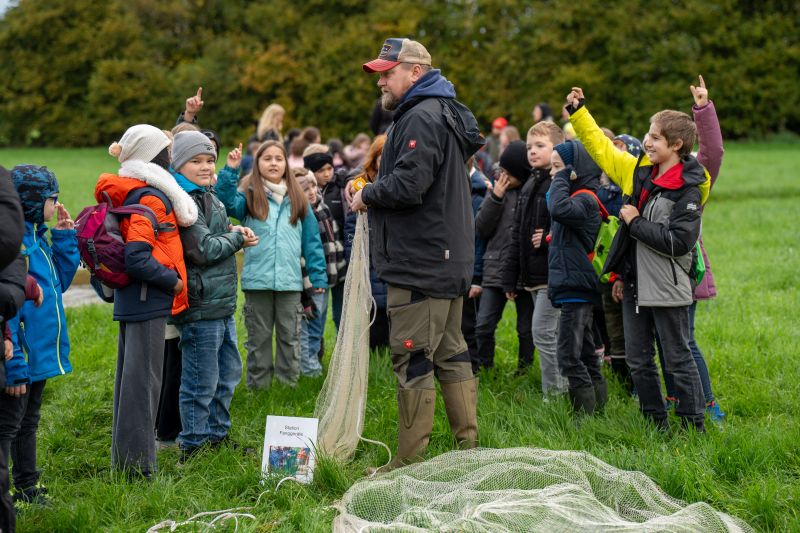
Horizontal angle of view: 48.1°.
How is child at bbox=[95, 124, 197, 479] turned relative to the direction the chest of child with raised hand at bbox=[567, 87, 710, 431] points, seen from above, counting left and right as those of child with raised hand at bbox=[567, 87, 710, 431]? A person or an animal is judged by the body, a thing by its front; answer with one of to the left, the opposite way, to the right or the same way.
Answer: the opposite way

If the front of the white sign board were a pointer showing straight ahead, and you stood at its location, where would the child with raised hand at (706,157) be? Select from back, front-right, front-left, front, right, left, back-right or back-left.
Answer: left

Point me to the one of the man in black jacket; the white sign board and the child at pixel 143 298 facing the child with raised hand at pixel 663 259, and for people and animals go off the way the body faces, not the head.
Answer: the child at pixel 143 298

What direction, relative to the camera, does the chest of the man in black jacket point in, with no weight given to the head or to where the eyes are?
to the viewer's left

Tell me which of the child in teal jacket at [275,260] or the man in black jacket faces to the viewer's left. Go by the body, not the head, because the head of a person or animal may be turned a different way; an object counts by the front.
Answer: the man in black jacket

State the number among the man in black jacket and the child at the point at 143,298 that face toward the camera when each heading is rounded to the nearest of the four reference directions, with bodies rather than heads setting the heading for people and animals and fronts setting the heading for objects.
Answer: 0

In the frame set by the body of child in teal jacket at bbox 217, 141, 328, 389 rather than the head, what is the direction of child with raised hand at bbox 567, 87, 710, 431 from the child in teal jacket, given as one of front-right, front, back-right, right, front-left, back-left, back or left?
front-left

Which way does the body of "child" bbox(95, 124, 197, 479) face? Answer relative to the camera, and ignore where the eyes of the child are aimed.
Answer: to the viewer's right

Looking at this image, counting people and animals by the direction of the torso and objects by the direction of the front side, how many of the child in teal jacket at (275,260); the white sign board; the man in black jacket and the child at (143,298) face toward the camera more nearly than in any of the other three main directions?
2

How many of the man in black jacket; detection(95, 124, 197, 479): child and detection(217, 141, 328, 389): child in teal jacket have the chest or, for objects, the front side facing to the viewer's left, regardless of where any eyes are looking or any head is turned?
1

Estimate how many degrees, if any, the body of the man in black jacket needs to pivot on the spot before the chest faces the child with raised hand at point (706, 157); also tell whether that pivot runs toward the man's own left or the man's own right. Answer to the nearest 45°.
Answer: approximately 180°

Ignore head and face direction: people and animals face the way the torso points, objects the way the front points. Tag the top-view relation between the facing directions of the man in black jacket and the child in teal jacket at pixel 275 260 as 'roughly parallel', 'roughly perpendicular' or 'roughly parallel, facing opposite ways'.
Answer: roughly perpendicular

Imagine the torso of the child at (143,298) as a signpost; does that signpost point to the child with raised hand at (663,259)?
yes

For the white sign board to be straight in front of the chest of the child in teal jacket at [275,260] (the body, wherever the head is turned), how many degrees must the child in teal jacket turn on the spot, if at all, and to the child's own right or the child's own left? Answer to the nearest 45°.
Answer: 0° — they already face it
